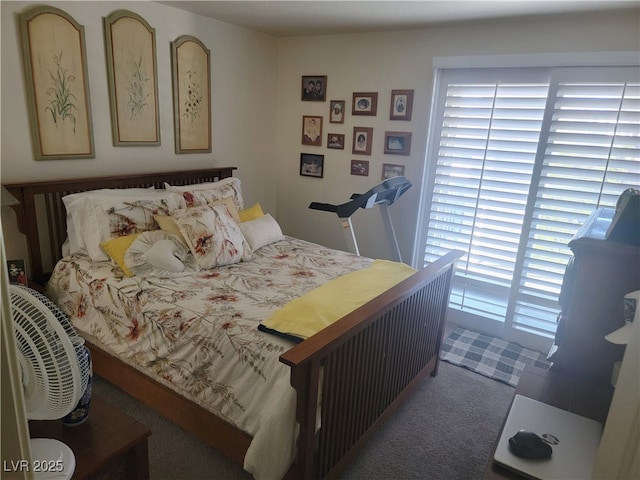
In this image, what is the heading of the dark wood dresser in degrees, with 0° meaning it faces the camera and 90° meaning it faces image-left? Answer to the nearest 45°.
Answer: approximately 90°

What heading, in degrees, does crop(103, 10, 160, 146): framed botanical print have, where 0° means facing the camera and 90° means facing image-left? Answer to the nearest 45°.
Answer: approximately 315°

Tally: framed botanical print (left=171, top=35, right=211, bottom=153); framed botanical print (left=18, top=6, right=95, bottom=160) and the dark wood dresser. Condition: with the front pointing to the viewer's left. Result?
1

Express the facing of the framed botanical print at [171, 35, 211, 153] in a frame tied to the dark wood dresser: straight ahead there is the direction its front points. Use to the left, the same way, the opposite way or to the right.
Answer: the opposite way

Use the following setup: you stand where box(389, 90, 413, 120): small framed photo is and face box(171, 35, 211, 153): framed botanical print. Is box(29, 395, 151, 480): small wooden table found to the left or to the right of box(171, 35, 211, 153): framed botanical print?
left

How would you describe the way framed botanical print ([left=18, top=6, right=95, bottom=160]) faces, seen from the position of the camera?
facing the viewer and to the right of the viewer

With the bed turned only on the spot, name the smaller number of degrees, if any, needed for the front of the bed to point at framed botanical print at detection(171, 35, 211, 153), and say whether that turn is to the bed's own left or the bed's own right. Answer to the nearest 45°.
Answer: approximately 180°

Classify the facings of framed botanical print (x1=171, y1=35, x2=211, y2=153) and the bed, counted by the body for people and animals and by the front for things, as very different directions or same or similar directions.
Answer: same or similar directions

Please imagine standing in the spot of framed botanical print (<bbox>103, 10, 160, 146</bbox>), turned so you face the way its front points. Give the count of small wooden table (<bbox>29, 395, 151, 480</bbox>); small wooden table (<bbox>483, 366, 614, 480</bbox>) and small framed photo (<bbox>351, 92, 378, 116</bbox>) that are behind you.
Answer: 0

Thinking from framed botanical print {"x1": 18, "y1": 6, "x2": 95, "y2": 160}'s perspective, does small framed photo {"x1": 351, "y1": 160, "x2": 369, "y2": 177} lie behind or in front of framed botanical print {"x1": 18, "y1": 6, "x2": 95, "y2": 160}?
in front

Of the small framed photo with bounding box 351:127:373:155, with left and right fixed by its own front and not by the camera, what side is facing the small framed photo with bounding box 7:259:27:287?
front

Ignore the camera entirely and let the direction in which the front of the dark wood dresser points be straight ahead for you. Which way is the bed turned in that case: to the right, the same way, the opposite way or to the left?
the opposite way

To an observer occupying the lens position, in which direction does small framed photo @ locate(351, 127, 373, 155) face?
facing the viewer and to the left of the viewer

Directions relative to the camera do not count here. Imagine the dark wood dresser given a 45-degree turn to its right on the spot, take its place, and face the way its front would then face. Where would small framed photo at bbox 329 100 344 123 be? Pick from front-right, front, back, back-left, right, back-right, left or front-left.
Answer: front

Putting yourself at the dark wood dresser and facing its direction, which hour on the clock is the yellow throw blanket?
The yellow throw blanket is roughly at 12 o'clock from the dark wood dresser.

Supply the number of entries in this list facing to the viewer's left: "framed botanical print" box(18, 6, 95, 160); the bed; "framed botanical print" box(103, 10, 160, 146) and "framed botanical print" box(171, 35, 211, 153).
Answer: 0

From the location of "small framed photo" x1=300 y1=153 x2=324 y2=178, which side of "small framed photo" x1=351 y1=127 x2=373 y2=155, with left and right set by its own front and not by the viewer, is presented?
right

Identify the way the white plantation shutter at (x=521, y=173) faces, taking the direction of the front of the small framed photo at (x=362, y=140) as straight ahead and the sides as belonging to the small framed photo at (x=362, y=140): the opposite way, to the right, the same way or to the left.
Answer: the same way

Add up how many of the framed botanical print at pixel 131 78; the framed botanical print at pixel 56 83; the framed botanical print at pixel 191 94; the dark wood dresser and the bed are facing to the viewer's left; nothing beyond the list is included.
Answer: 1

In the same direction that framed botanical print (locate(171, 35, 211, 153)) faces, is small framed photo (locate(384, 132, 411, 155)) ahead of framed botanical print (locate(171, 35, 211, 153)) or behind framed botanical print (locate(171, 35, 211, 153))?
ahead

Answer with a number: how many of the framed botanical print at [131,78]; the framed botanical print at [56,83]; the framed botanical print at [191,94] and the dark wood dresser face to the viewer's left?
1
